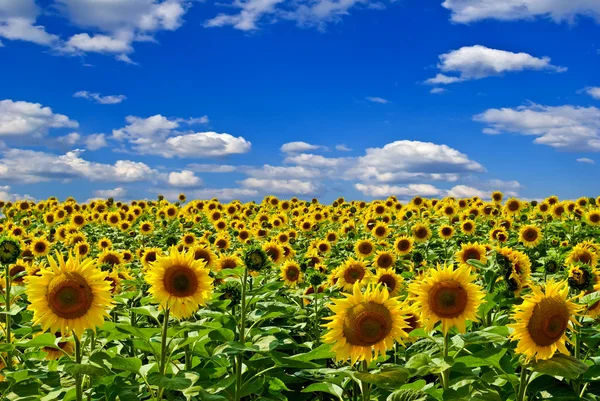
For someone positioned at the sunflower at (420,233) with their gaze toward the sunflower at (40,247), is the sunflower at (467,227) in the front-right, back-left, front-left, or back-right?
back-right

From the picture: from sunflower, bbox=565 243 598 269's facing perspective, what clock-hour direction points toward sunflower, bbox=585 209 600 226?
sunflower, bbox=585 209 600 226 is roughly at 6 o'clock from sunflower, bbox=565 243 598 269.

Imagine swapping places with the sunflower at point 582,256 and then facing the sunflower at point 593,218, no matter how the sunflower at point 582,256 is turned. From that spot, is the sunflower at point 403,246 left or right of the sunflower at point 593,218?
left

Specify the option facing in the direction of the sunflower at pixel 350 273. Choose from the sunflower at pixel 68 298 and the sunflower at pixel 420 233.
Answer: the sunflower at pixel 420 233

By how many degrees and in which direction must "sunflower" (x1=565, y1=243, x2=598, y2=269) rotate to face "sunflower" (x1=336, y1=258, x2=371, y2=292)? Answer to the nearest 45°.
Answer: approximately 45° to its right
